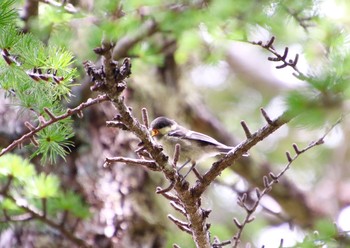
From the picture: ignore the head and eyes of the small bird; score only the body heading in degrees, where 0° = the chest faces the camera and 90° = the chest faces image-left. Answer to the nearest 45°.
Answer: approximately 90°
